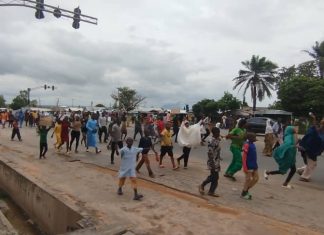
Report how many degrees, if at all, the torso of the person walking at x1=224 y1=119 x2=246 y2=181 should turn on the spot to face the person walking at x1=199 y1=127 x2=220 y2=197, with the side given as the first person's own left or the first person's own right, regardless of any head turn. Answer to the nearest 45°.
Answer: approximately 90° to the first person's own right

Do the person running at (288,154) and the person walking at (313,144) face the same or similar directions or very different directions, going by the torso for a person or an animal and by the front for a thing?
same or similar directions

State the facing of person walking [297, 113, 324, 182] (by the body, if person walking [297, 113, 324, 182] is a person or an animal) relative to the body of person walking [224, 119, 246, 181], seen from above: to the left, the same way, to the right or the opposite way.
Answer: the same way

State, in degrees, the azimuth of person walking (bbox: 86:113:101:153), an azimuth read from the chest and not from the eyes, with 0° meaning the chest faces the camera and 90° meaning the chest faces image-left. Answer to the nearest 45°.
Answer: approximately 315°

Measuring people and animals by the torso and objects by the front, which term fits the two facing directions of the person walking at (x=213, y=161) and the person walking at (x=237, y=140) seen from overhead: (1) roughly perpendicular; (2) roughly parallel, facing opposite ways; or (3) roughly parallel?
roughly parallel

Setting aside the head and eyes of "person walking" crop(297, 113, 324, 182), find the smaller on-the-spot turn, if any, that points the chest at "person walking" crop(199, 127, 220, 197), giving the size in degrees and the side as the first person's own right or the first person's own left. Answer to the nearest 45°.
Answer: approximately 135° to the first person's own right
